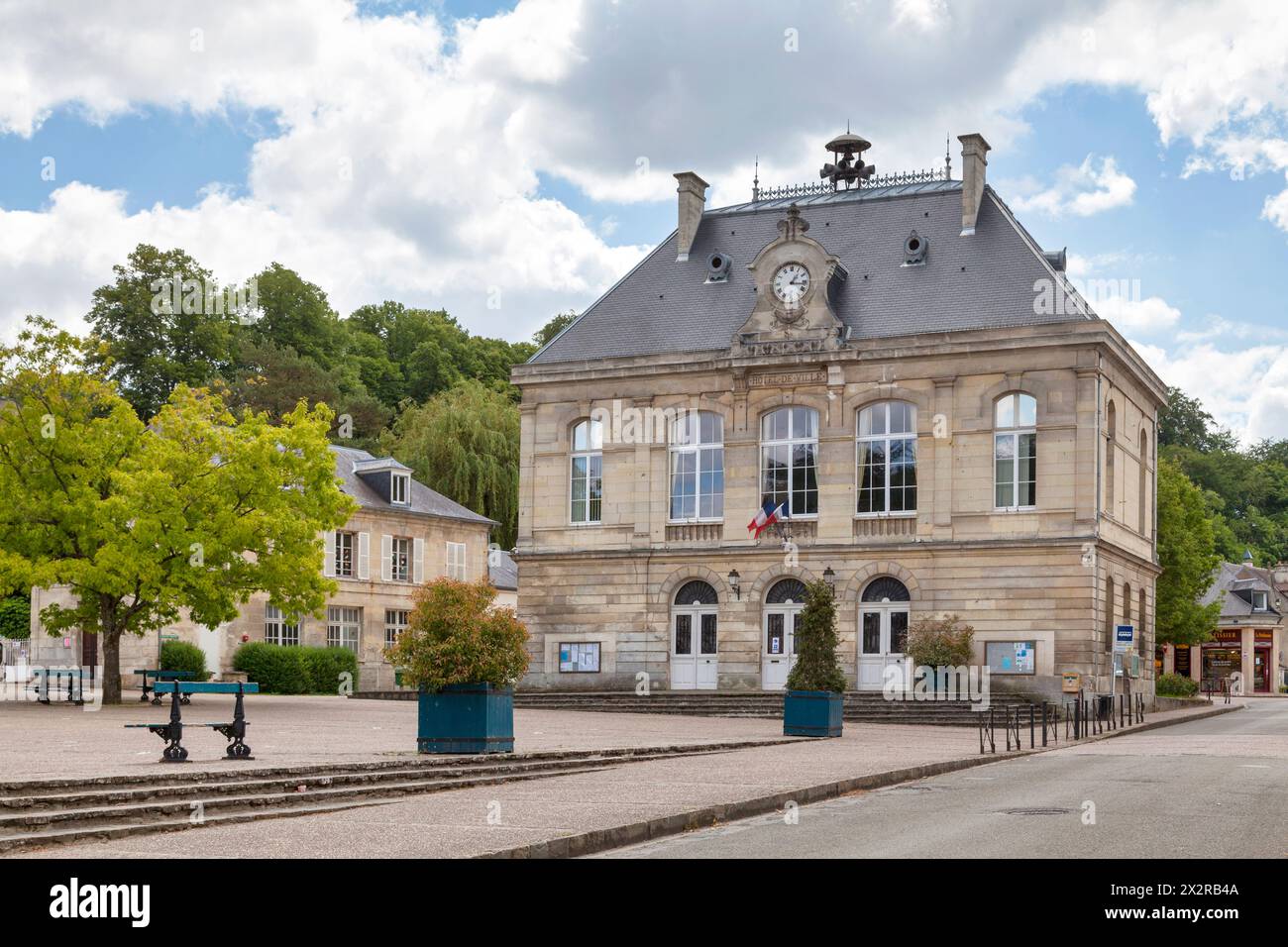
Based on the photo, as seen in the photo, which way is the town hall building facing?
toward the camera

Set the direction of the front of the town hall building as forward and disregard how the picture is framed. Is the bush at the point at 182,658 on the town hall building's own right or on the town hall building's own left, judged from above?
on the town hall building's own right

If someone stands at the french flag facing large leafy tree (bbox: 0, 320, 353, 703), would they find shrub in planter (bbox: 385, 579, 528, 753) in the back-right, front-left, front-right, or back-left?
front-left

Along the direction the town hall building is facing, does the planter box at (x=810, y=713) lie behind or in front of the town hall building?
in front
